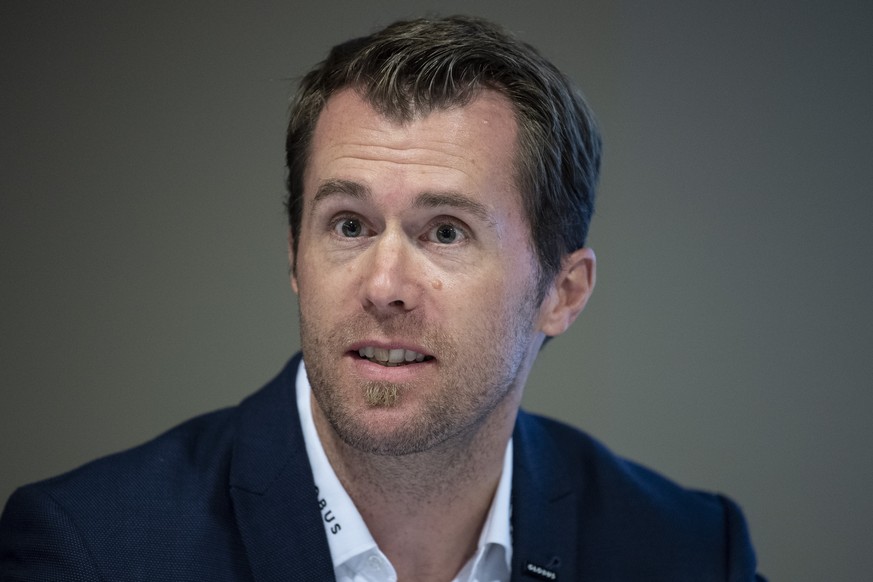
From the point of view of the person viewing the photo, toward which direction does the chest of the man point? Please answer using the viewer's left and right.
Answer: facing the viewer

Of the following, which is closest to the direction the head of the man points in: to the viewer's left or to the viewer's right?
to the viewer's left
